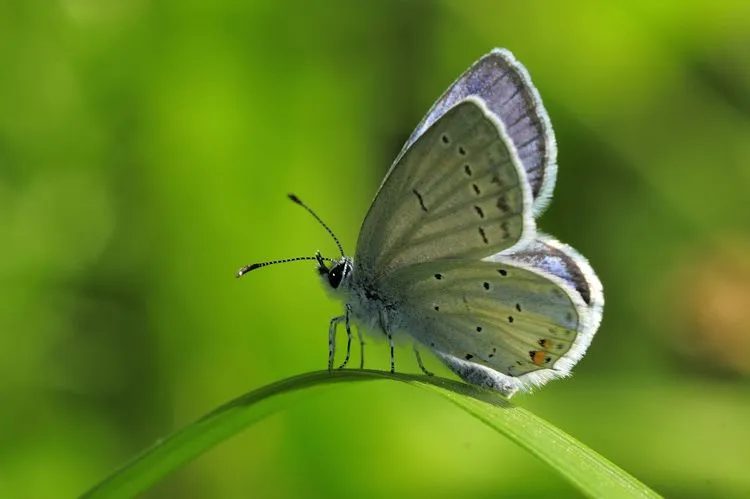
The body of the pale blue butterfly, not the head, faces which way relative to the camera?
to the viewer's left
